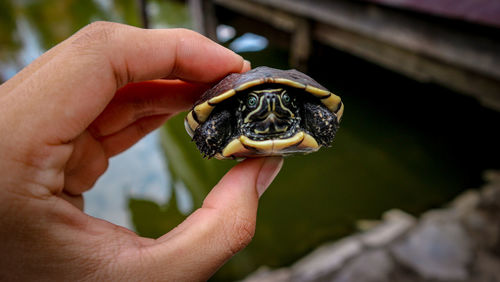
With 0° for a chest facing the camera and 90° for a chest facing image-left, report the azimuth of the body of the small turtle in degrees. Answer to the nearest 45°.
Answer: approximately 0°

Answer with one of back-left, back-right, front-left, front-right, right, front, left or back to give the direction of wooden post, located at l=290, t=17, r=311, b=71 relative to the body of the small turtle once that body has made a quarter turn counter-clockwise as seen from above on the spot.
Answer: left

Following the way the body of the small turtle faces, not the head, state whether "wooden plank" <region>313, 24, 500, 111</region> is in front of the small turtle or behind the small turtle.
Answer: behind

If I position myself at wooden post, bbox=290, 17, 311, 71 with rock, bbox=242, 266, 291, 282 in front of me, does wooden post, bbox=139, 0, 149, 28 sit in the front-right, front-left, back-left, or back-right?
back-right
